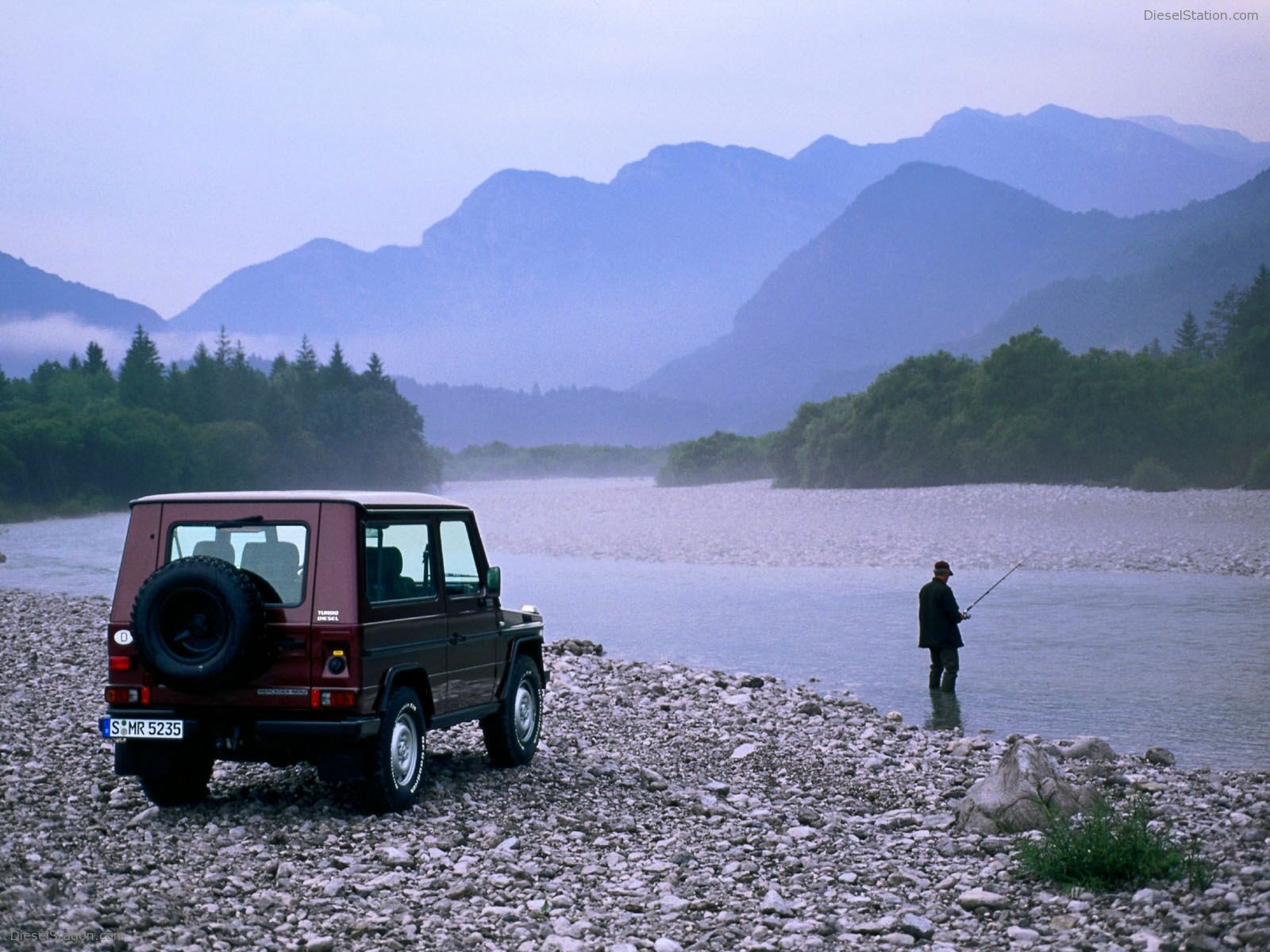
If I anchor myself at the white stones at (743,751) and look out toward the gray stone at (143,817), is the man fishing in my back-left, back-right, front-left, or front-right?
back-right

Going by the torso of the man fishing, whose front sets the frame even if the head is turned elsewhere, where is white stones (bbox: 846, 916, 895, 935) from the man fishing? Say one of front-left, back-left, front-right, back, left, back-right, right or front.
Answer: back-right

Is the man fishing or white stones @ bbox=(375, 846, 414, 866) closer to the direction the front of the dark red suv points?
the man fishing

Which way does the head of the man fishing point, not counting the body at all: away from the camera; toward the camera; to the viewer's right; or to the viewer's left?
to the viewer's right

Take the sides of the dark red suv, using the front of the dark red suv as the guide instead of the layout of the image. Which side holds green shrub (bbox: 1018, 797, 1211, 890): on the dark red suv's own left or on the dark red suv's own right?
on the dark red suv's own right

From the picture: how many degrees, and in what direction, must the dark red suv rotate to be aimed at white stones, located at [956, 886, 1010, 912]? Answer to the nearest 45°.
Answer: approximately 90° to its right

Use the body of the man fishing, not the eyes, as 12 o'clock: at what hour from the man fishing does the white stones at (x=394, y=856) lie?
The white stones is roughly at 5 o'clock from the man fishing.

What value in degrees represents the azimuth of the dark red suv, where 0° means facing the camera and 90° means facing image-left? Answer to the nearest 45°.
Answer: approximately 225°

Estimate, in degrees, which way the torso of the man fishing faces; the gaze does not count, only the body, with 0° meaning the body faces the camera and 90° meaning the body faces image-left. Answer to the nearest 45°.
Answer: approximately 225°

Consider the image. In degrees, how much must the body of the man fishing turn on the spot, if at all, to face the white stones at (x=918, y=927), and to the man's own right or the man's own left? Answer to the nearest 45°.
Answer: approximately 135° to the man's own right
